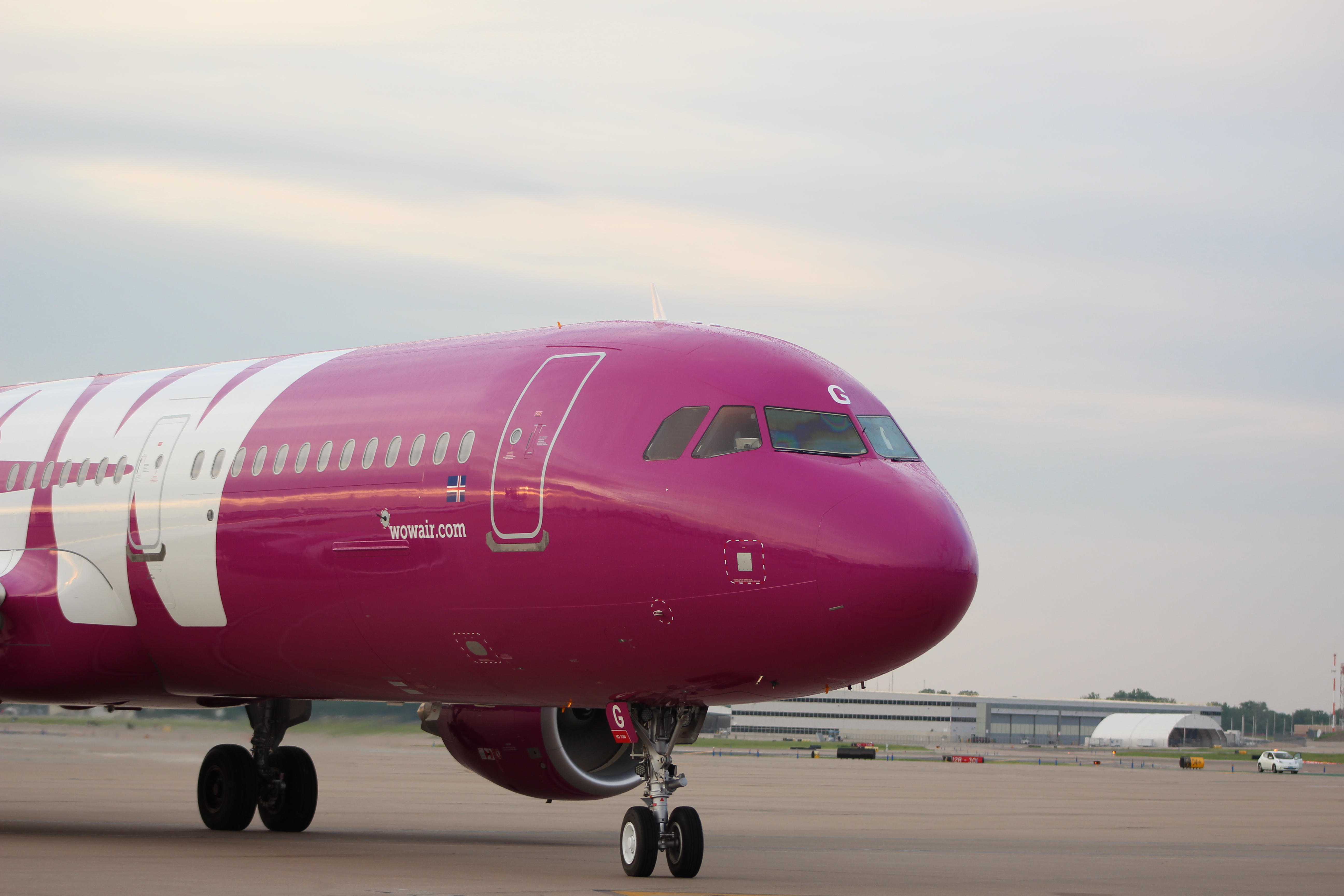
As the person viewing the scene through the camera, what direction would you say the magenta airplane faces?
facing the viewer and to the right of the viewer
